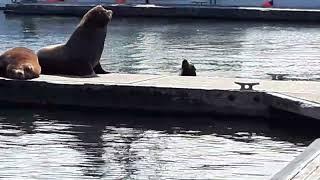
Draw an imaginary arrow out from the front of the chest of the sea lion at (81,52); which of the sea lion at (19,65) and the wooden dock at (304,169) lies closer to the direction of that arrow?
the wooden dock

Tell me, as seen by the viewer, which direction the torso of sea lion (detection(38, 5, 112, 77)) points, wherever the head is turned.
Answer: to the viewer's right

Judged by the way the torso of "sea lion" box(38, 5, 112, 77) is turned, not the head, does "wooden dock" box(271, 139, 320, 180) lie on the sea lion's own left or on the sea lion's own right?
on the sea lion's own right

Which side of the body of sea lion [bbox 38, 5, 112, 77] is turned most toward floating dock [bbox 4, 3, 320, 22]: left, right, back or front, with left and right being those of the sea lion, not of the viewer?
left

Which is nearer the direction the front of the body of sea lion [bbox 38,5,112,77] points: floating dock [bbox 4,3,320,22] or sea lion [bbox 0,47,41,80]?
the floating dock

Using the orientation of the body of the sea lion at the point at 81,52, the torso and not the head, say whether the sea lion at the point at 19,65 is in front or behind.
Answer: behind
